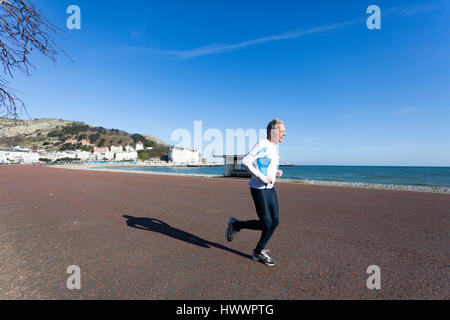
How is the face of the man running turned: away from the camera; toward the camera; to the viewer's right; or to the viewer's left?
to the viewer's right

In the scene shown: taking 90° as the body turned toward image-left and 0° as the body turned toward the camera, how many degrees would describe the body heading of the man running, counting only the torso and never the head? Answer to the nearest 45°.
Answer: approximately 270°
